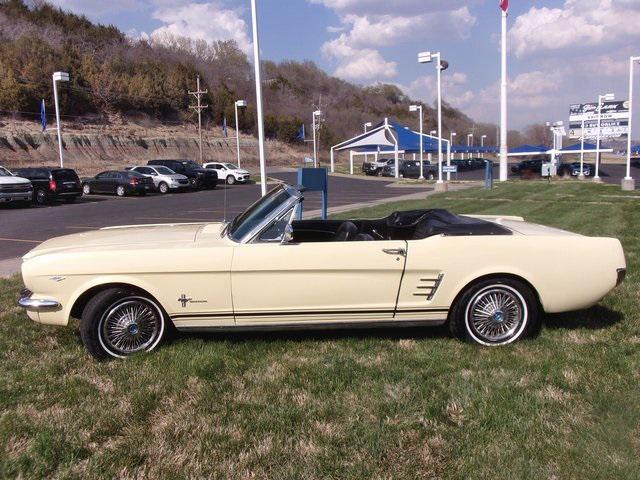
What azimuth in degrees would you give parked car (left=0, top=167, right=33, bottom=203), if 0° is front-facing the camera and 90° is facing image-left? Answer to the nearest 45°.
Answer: approximately 315°

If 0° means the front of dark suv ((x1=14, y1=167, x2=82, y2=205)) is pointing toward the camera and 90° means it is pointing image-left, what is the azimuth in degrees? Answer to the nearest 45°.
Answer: approximately 135°

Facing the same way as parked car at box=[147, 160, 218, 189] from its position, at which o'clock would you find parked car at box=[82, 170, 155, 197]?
parked car at box=[82, 170, 155, 197] is roughly at 3 o'clock from parked car at box=[147, 160, 218, 189].

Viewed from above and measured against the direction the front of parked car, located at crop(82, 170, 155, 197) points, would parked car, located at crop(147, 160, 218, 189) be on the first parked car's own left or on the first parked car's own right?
on the first parked car's own right

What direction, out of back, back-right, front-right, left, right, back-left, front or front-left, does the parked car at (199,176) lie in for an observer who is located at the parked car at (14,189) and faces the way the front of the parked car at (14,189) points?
left

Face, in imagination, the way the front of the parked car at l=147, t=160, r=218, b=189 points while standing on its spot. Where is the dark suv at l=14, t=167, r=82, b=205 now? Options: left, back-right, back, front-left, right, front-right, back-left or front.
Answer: right

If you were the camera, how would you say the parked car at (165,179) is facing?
facing the viewer and to the right of the viewer

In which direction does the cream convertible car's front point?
to the viewer's left

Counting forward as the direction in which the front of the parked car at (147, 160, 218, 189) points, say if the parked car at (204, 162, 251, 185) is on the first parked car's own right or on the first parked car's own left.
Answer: on the first parked car's own left

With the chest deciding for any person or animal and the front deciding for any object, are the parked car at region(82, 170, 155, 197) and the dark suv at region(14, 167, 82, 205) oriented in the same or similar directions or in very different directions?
same or similar directions

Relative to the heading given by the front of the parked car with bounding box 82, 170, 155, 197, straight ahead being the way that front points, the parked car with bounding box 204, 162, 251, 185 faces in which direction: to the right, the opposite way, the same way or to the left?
the opposite way
